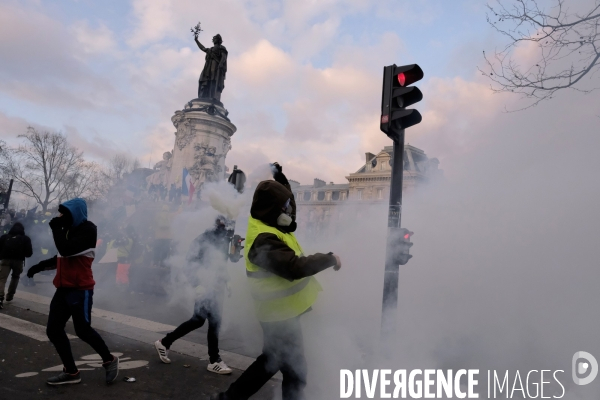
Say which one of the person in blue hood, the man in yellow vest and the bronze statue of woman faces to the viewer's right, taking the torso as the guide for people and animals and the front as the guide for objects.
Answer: the man in yellow vest

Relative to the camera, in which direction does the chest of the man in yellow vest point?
to the viewer's right

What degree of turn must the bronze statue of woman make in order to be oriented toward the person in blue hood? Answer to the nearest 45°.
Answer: approximately 45° to its left

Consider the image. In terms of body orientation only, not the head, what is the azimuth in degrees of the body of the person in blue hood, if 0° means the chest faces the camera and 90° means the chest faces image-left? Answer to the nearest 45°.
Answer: approximately 90°

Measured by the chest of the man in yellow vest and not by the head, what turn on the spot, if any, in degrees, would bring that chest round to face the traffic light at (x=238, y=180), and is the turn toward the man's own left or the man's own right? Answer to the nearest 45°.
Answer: approximately 90° to the man's own left

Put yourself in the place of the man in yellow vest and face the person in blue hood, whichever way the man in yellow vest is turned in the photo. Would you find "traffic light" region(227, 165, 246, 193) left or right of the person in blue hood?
right

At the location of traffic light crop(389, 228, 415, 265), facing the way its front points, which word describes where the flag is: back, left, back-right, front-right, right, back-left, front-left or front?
back

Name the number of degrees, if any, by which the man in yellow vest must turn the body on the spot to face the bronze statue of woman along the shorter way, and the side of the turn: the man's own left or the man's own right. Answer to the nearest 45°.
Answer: approximately 90° to the man's own left
